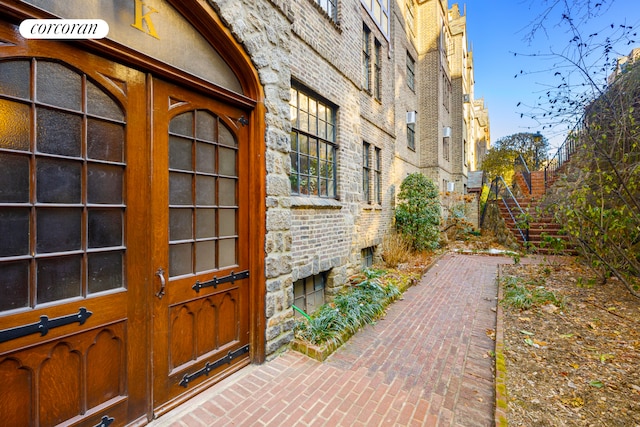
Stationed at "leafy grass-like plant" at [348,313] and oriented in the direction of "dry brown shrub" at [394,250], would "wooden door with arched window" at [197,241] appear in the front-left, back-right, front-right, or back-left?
back-left

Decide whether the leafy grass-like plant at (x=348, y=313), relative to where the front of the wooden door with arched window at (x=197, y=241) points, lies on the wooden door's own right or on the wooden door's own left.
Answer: on the wooden door's own left

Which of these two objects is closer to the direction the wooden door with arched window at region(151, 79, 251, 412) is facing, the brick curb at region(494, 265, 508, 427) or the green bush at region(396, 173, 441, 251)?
the brick curb

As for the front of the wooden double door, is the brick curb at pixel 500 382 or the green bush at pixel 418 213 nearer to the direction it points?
the brick curb

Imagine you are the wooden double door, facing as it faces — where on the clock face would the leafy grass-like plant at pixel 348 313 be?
The leafy grass-like plant is roughly at 10 o'clock from the wooden double door.

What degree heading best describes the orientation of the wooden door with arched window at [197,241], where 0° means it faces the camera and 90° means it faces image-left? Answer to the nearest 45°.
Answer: approximately 315°

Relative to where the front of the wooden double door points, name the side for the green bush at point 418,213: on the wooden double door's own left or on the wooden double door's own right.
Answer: on the wooden double door's own left

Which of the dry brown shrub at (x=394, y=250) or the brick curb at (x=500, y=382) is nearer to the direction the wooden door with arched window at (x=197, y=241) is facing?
the brick curb

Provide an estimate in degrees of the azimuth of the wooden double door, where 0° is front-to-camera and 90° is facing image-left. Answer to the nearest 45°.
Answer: approximately 315°

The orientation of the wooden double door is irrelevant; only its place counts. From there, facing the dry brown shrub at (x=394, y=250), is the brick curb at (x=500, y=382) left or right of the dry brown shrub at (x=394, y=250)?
right
